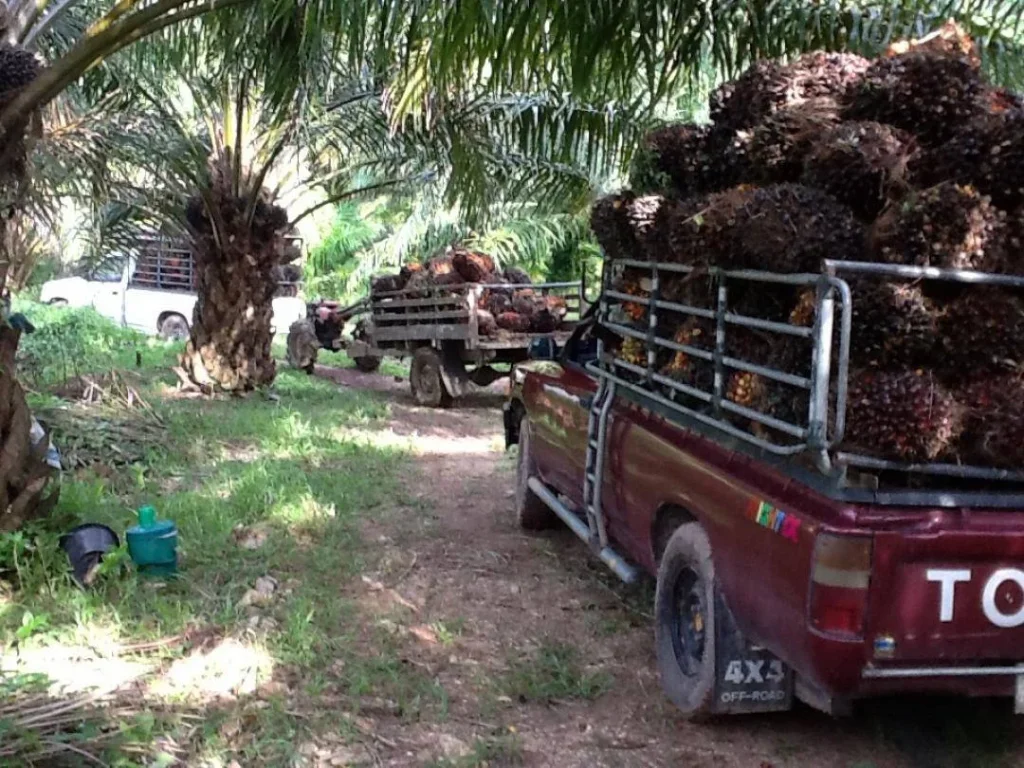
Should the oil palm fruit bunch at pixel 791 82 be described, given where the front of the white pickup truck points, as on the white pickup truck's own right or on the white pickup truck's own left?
on the white pickup truck's own left

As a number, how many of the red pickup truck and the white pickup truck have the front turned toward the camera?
0

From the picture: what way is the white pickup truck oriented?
to the viewer's left

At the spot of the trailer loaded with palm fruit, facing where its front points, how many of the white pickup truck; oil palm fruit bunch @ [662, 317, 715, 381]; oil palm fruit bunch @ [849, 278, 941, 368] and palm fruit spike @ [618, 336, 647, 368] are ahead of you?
1

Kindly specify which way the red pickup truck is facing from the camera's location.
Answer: facing away from the viewer and to the left of the viewer

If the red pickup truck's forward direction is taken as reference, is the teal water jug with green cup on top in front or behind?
in front

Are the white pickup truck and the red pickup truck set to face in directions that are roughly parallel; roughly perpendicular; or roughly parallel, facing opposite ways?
roughly perpendicular

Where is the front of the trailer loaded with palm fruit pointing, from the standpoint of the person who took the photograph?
facing away from the viewer and to the left of the viewer

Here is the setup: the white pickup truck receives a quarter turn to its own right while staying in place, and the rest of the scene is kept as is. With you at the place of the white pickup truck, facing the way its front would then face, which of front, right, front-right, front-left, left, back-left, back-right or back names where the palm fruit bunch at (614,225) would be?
back

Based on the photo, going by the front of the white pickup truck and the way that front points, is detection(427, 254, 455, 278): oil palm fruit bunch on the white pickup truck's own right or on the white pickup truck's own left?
on the white pickup truck's own left

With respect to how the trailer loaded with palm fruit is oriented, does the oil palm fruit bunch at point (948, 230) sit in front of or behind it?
behind
